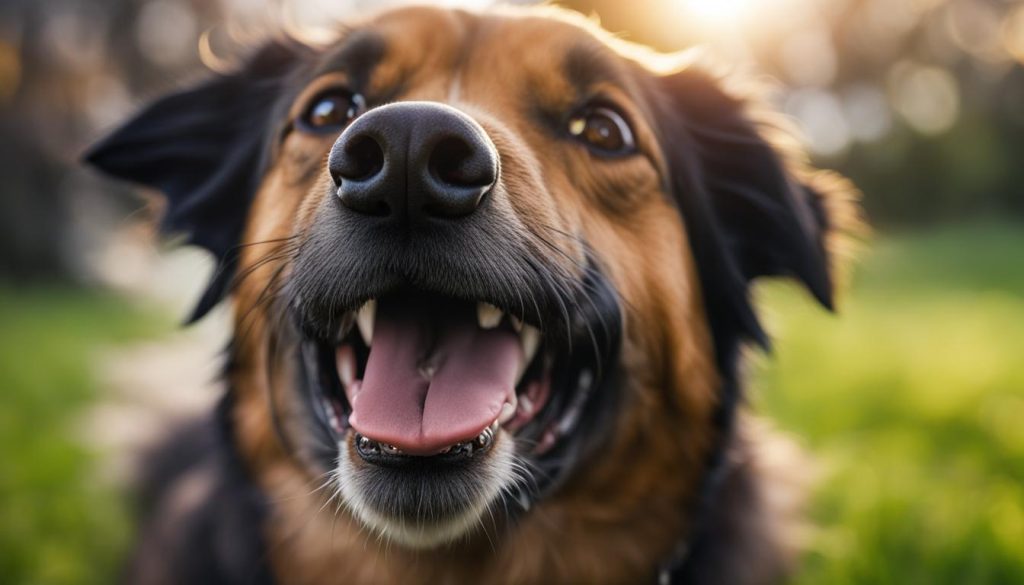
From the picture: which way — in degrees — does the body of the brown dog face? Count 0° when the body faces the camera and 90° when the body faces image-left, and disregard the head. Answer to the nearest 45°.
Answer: approximately 0°
